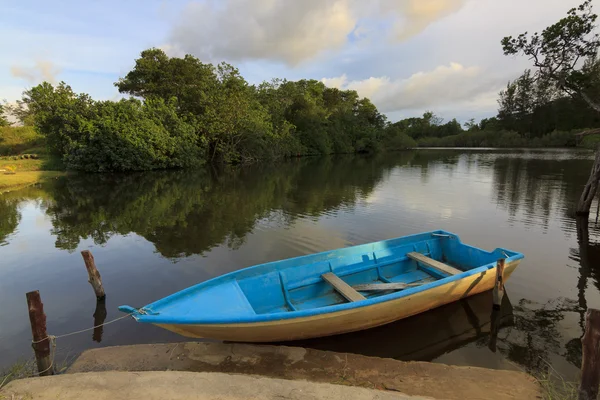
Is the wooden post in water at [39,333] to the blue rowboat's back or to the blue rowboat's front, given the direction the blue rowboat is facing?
to the front

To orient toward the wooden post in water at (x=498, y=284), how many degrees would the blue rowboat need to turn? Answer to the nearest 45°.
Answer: approximately 135° to its left

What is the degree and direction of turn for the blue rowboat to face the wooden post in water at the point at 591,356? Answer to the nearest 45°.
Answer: approximately 90° to its left

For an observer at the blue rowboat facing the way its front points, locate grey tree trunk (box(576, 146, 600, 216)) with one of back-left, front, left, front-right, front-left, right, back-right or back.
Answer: back

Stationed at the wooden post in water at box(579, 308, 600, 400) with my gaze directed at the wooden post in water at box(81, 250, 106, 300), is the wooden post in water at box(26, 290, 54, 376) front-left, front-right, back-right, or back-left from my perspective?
front-left
